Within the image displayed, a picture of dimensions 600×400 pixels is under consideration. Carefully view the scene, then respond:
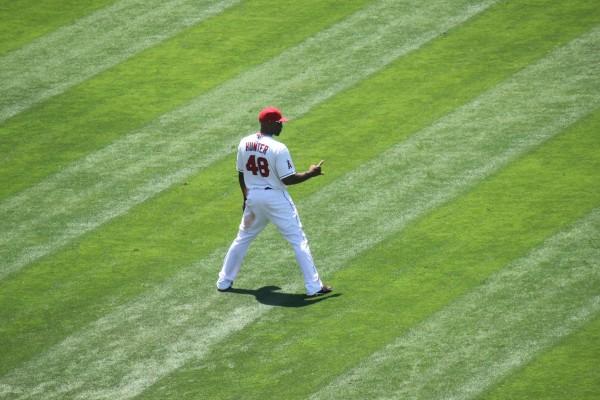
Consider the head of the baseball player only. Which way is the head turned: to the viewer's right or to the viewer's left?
to the viewer's right

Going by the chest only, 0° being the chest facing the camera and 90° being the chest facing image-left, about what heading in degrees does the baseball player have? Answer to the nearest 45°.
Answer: approximately 225°
